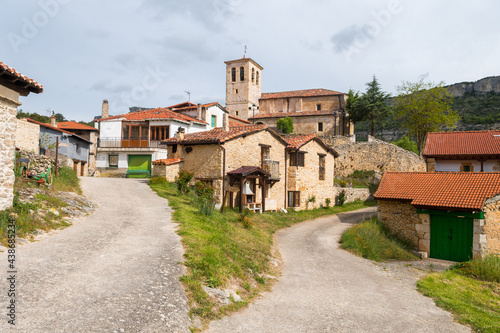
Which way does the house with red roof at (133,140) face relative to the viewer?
toward the camera

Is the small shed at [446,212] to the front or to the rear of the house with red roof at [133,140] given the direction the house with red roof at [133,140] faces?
to the front

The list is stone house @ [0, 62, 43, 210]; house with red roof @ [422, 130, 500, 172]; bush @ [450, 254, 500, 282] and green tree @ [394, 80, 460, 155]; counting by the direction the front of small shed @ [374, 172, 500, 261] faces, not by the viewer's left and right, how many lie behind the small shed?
2

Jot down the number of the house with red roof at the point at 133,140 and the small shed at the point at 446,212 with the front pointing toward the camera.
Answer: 2

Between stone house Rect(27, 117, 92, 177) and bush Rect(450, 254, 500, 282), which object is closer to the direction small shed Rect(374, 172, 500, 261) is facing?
the bush

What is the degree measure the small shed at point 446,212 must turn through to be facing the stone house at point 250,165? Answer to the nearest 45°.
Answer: approximately 90° to its right

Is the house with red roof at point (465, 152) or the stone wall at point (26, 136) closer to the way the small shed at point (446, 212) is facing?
the stone wall

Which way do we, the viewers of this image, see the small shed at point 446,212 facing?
facing the viewer

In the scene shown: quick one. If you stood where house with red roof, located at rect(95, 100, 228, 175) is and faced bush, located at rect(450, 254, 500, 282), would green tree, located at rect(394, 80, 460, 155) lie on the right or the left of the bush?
left

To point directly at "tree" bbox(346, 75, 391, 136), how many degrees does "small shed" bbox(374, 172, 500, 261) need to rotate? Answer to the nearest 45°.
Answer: approximately 180°

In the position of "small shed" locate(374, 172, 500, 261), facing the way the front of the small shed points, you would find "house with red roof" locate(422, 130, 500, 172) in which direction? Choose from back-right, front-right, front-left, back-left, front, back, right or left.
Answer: back

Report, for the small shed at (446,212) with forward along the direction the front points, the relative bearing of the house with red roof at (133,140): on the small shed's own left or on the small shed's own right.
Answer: on the small shed's own right

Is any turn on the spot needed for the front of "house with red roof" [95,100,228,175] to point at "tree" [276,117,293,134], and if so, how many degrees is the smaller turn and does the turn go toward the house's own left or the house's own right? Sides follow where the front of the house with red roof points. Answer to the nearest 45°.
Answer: approximately 90° to the house's own left

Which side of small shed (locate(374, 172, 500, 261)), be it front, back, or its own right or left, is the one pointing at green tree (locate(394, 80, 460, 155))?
back

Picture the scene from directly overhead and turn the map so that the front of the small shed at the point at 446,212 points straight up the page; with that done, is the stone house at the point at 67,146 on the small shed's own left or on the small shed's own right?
on the small shed's own right

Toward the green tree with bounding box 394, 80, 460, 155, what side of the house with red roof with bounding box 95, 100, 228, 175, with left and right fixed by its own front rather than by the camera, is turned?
left

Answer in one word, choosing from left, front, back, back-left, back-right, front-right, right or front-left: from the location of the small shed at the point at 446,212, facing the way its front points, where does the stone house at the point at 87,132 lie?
right

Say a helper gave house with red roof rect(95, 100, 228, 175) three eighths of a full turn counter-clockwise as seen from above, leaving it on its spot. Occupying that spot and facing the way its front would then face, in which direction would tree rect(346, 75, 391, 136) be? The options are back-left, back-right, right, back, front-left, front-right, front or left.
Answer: front-right

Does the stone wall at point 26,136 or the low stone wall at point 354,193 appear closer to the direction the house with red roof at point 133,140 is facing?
the stone wall
